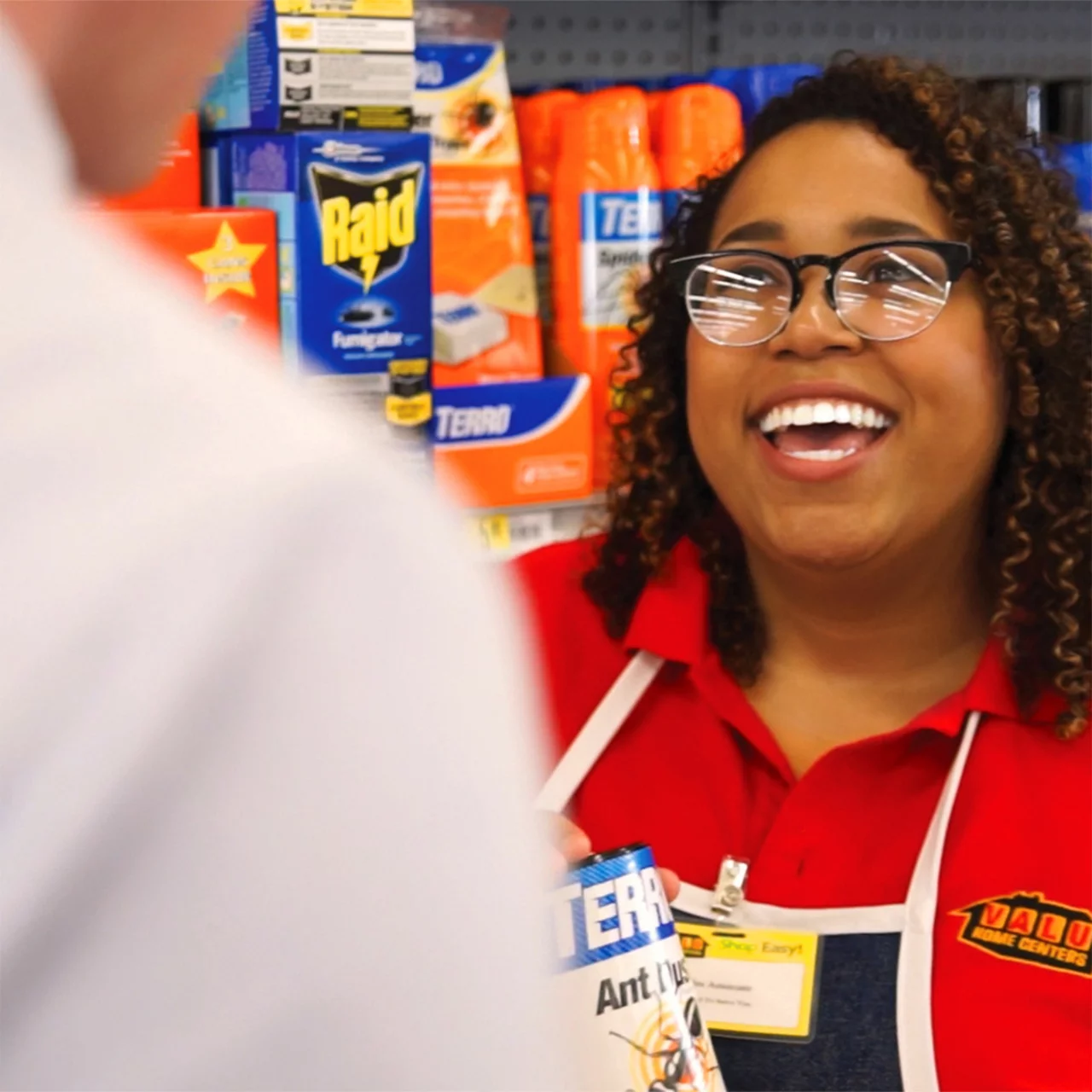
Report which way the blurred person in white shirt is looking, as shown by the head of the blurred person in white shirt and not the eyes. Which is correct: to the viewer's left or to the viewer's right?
to the viewer's right

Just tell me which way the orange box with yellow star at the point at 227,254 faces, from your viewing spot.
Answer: facing the viewer

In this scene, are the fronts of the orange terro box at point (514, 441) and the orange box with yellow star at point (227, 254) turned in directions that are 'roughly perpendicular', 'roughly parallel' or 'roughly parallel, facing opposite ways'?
roughly parallel

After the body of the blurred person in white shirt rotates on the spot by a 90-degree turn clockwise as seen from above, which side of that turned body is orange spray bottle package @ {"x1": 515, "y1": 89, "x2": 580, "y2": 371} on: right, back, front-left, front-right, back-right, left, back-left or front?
back-left

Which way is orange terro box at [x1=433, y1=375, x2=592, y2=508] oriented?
toward the camera

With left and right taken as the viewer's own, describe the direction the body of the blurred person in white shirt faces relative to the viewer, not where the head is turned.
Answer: facing away from the viewer and to the right of the viewer

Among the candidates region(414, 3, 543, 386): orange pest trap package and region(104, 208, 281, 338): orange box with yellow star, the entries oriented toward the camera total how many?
2

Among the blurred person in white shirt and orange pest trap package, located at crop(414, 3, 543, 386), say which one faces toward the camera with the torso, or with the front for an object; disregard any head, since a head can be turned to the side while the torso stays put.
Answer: the orange pest trap package

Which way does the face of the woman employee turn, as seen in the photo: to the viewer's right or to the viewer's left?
to the viewer's left
